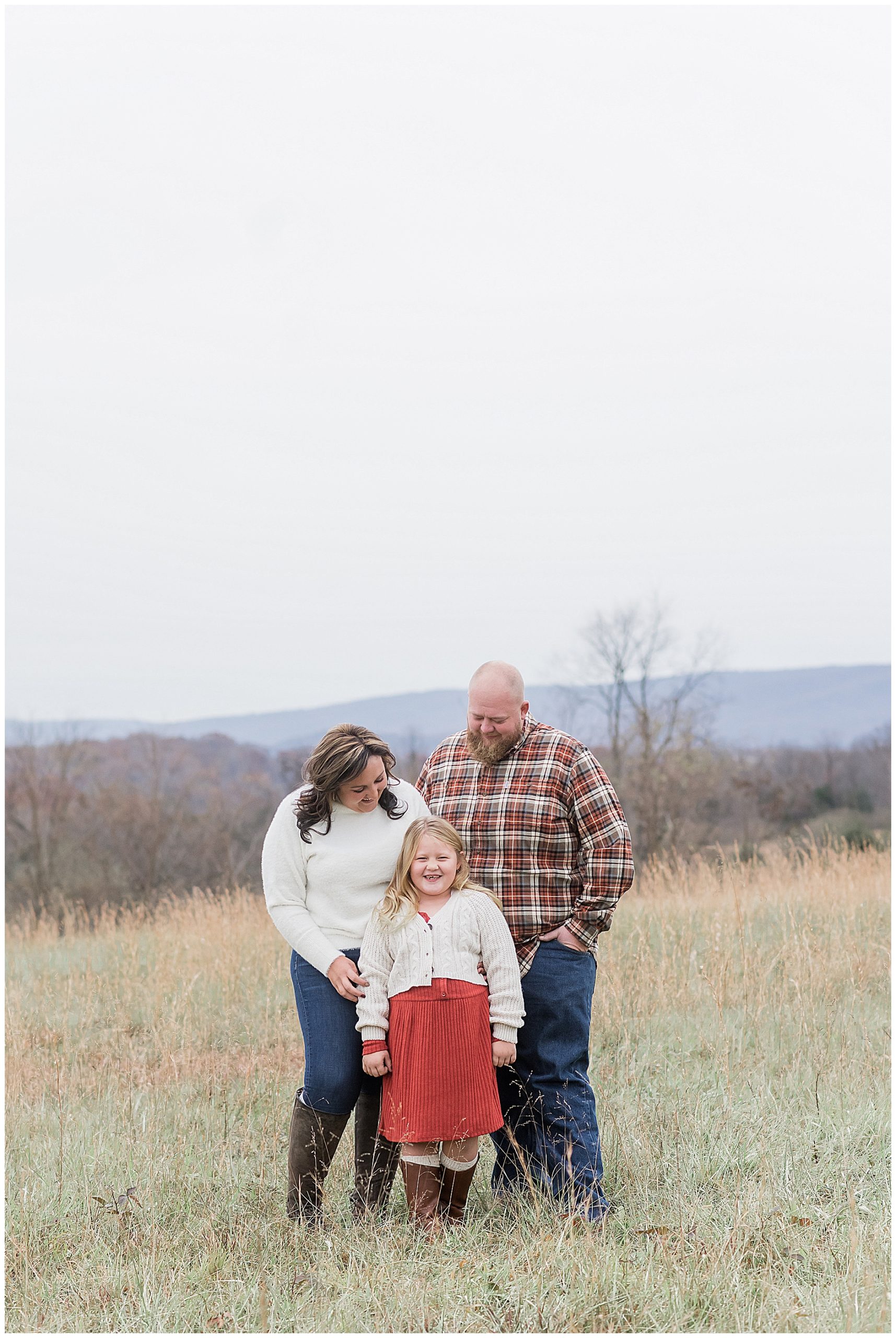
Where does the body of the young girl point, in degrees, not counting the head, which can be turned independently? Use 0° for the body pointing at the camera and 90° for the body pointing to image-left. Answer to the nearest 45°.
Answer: approximately 0°

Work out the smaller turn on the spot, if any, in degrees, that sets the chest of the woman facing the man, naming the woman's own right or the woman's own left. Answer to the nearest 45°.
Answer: approximately 45° to the woman's own left

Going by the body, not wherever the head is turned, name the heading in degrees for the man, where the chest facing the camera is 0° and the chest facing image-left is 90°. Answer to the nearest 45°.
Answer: approximately 45°

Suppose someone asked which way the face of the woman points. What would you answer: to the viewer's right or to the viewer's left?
to the viewer's right

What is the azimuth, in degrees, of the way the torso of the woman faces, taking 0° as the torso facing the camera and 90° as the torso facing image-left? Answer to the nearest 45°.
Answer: approximately 315°
